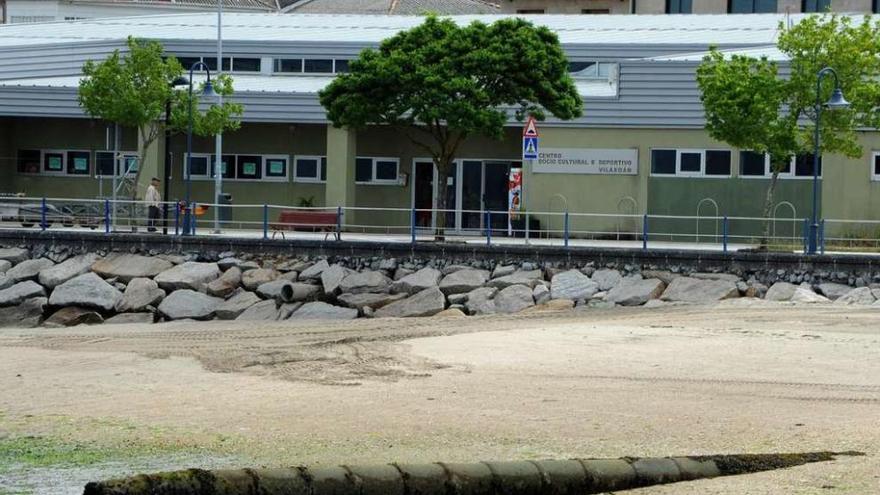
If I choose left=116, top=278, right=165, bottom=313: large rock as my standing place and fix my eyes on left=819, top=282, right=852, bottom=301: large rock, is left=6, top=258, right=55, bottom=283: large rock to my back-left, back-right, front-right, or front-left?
back-left

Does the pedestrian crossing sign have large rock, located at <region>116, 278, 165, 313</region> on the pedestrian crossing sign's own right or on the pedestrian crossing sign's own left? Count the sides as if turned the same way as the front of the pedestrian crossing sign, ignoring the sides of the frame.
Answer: on the pedestrian crossing sign's own right

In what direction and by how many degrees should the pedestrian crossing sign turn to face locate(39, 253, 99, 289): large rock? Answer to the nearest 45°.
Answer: approximately 90° to its right

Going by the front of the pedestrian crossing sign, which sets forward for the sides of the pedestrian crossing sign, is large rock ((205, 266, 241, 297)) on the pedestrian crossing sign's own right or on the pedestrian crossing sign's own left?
on the pedestrian crossing sign's own right

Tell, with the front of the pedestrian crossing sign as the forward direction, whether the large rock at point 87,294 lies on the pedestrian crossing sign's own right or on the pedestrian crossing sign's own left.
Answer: on the pedestrian crossing sign's own right

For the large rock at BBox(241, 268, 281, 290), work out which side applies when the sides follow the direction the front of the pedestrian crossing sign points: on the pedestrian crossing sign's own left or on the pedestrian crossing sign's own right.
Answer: on the pedestrian crossing sign's own right

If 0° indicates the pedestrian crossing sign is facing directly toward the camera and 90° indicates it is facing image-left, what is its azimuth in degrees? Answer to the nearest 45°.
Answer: approximately 0°

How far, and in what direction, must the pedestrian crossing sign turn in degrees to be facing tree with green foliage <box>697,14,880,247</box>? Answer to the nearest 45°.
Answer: approximately 90° to its left

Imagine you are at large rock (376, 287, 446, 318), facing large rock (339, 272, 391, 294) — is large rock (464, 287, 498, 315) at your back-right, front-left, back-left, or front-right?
back-right

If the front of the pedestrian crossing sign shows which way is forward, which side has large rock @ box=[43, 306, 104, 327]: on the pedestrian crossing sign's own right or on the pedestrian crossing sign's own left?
on the pedestrian crossing sign's own right
